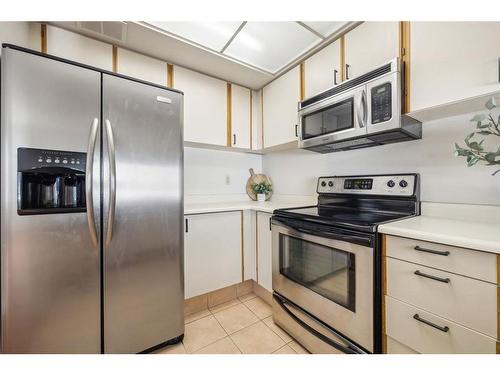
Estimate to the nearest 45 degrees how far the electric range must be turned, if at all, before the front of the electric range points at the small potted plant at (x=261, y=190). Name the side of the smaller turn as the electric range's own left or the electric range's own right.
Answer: approximately 90° to the electric range's own right

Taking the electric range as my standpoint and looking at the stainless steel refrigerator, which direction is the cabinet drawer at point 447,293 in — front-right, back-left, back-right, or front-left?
back-left

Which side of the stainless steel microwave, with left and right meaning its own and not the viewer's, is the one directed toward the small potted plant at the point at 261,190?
right

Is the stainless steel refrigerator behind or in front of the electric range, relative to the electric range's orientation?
in front

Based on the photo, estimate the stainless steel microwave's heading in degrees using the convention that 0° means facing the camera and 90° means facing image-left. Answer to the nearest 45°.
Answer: approximately 45°

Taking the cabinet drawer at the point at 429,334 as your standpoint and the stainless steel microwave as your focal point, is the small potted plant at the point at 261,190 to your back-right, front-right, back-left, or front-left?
front-left

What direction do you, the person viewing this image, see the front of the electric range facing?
facing the viewer and to the left of the viewer

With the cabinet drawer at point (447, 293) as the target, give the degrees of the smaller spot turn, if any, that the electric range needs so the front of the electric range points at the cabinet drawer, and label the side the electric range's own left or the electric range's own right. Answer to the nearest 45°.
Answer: approximately 90° to the electric range's own left
